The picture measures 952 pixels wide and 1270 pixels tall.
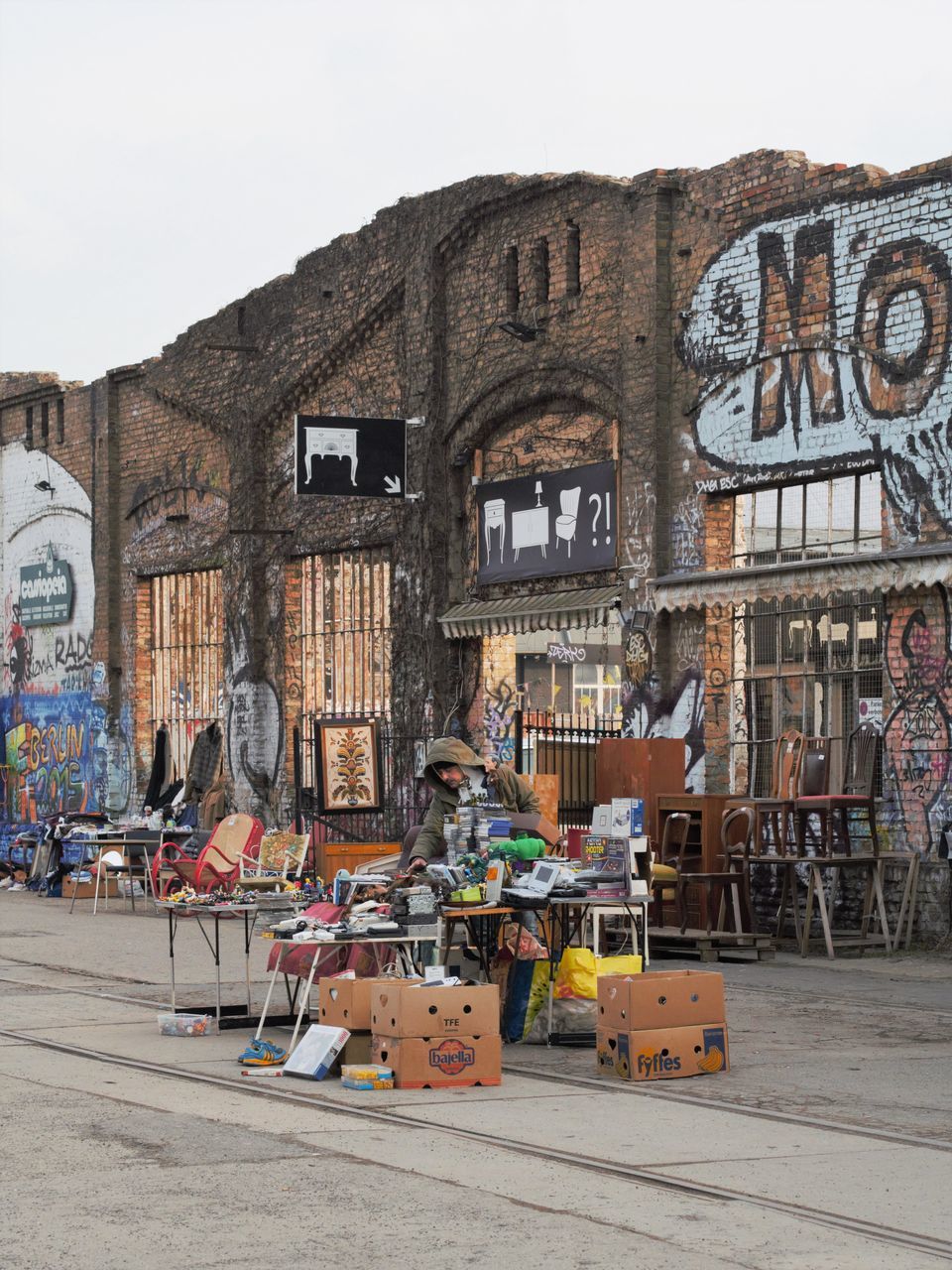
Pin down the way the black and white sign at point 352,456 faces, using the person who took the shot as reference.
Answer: facing the viewer

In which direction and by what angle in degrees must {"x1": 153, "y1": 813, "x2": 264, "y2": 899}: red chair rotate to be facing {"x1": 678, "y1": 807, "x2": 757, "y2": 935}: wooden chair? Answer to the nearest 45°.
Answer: approximately 135° to its left

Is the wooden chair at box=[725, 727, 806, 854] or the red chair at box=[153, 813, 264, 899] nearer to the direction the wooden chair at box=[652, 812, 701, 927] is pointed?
the red chair

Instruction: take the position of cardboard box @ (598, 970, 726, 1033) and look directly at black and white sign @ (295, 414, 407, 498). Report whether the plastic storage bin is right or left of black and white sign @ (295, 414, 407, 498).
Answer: left

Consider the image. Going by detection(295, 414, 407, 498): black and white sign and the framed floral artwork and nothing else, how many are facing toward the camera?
2

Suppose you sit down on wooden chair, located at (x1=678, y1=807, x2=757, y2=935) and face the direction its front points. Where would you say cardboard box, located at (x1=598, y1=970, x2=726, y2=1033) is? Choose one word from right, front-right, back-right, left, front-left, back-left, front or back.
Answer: front-left

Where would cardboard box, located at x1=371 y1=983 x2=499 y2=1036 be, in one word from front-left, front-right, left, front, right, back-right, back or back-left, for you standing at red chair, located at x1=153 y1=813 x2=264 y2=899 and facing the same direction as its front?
front-left

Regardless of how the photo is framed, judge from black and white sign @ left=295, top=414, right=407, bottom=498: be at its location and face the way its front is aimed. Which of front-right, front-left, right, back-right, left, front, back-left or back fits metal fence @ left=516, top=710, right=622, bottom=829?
front-left

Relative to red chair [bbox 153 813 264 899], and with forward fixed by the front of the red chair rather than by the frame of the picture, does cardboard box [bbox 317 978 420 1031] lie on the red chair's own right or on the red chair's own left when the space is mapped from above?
on the red chair's own left

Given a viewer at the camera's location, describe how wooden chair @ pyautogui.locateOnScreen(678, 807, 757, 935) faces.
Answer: facing the viewer and to the left of the viewer

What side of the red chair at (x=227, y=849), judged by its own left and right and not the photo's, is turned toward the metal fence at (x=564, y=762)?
back

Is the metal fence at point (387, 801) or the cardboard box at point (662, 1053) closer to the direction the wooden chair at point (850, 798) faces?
the cardboard box

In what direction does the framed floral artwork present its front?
toward the camera
